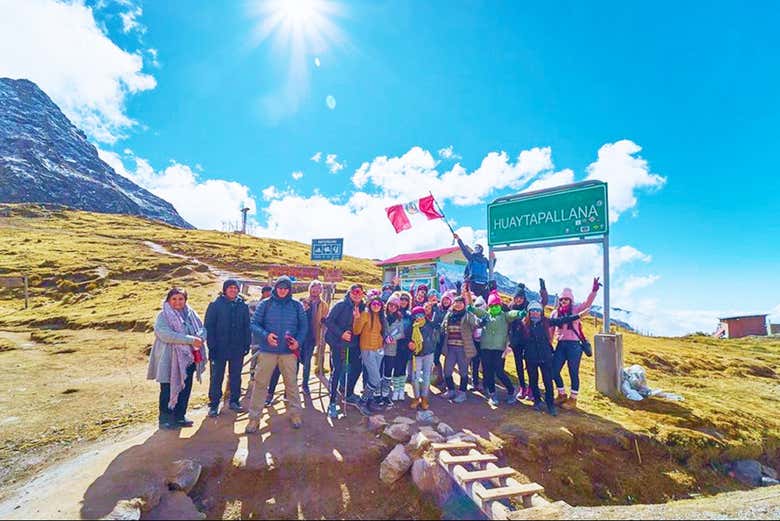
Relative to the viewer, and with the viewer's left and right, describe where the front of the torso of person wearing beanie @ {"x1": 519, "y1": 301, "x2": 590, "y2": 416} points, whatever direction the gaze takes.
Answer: facing the viewer

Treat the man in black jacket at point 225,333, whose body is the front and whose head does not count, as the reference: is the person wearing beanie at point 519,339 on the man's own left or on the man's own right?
on the man's own left

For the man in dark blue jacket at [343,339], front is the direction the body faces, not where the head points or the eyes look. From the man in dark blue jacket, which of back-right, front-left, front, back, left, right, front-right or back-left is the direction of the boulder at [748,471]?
front-left

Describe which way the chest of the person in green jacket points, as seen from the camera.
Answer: toward the camera

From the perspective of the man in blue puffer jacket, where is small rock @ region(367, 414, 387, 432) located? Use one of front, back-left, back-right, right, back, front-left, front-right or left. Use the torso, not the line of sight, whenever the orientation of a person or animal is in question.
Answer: left

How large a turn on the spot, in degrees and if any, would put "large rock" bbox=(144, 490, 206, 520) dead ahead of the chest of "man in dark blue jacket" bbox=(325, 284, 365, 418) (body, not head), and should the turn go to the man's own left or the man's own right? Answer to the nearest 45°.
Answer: approximately 90° to the man's own right

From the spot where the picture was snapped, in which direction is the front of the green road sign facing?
facing the viewer and to the left of the viewer

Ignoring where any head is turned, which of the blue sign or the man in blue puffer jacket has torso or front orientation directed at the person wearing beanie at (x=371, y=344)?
the blue sign

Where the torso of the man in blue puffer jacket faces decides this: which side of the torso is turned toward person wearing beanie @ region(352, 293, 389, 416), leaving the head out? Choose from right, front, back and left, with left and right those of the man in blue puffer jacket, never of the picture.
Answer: left

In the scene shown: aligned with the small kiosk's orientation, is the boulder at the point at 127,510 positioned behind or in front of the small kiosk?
in front

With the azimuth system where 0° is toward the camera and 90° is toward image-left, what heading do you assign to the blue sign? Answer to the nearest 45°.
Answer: approximately 0°

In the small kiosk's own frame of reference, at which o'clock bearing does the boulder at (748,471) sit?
The boulder is roughly at 9 o'clock from the small kiosk.

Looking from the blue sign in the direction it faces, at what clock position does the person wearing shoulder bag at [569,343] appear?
The person wearing shoulder bag is roughly at 11 o'clock from the blue sign.
